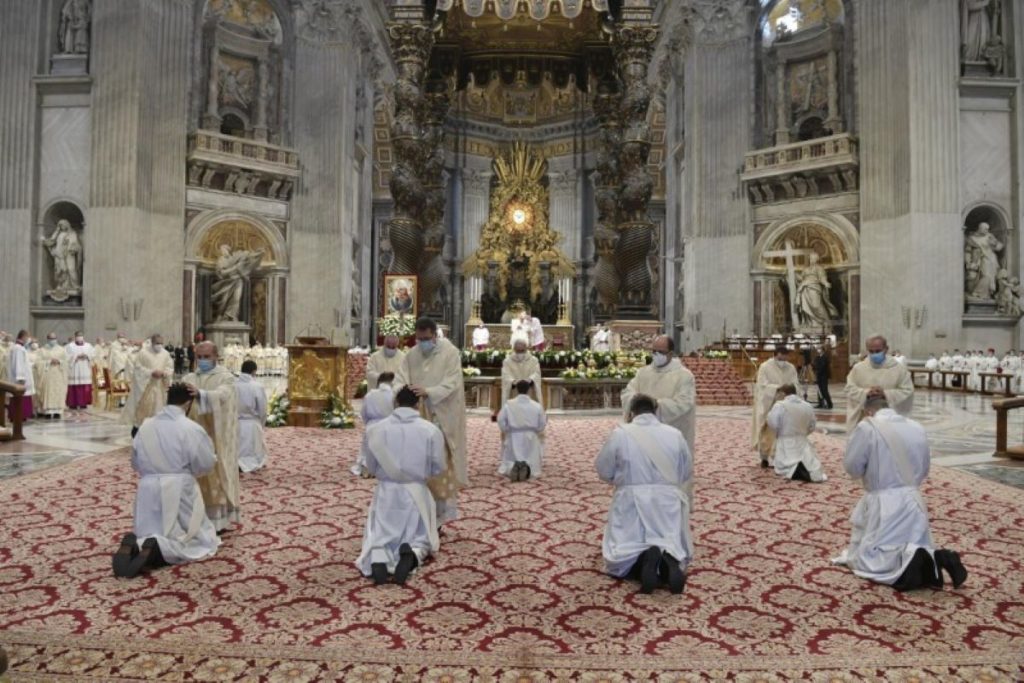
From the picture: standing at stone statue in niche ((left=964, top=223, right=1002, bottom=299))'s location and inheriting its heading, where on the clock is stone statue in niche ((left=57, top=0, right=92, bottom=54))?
stone statue in niche ((left=57, top=0, right=92, bottom=54)) is roughly at 2 o'clock from stone statue in niche ((left=964, top=223, right=1002, bottom=299)).

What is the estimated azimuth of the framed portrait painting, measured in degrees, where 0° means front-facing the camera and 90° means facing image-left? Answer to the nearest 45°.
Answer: approximately 0°

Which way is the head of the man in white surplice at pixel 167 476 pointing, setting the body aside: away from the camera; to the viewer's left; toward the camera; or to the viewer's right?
away from the camera

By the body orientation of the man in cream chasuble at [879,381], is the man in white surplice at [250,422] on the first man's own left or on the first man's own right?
on the first man's own right

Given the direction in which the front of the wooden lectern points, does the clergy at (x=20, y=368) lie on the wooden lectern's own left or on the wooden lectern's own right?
on the wooden lectern's own right

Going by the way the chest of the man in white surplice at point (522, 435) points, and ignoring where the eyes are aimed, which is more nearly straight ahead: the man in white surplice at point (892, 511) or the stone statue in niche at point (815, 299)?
the stone statue in niche

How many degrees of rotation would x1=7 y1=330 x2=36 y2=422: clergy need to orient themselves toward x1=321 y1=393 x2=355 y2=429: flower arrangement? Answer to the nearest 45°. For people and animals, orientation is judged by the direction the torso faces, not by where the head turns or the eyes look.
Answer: approximately 45° to their right

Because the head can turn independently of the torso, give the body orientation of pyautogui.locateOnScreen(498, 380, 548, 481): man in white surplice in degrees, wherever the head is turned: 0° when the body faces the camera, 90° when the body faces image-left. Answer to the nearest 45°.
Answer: approximately 180°

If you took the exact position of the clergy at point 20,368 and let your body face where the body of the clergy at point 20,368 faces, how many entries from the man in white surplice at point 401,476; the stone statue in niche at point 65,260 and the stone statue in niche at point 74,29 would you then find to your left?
2

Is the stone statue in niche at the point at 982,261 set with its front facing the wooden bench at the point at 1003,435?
yes

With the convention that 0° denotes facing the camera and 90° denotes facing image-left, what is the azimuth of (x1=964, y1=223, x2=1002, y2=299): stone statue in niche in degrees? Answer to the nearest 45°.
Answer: approximately 0°

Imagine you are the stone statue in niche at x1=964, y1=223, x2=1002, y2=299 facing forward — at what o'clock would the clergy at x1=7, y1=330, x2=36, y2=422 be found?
The clergy is roughly at 1 o'clock from the stone statue in niche.

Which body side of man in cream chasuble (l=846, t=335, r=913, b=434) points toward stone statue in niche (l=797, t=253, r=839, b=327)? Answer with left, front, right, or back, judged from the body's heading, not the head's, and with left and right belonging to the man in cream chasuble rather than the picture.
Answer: back

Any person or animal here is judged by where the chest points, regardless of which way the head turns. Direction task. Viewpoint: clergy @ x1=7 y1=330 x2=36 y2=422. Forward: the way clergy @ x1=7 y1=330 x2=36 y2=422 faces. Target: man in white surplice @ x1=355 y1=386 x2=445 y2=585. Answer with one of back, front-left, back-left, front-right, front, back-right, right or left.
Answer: right

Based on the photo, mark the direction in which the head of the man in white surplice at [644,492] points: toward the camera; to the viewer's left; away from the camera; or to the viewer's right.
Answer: away from the camera
